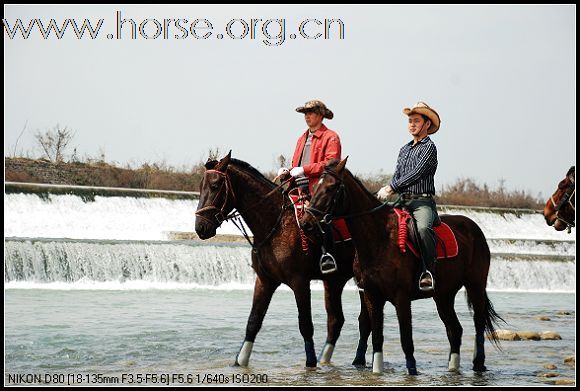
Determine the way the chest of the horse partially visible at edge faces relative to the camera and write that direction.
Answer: to the viewer's left

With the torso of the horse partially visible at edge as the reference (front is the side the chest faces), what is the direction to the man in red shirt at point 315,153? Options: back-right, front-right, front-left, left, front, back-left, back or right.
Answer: front

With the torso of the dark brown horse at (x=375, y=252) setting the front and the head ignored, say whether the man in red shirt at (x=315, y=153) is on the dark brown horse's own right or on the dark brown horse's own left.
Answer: on the dark brown horse's own right

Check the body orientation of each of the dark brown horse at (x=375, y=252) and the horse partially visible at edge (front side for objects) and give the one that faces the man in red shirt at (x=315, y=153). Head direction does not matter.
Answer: the horse partially visible at edge

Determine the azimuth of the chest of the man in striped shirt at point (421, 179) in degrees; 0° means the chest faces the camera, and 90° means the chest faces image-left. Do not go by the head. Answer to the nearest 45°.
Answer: approximately 45°

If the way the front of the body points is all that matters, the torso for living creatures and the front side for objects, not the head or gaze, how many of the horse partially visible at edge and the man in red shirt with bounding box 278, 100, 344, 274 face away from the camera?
0

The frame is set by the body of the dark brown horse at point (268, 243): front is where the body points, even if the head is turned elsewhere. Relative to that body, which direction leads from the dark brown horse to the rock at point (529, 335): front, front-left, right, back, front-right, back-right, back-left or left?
back

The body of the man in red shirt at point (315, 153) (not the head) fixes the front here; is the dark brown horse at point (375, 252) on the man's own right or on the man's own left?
on the man's own left

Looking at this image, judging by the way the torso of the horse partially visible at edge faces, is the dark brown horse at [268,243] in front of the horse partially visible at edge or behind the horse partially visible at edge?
in front

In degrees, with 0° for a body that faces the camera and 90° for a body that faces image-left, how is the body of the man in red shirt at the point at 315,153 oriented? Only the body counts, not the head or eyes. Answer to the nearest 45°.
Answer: approximately 45°
